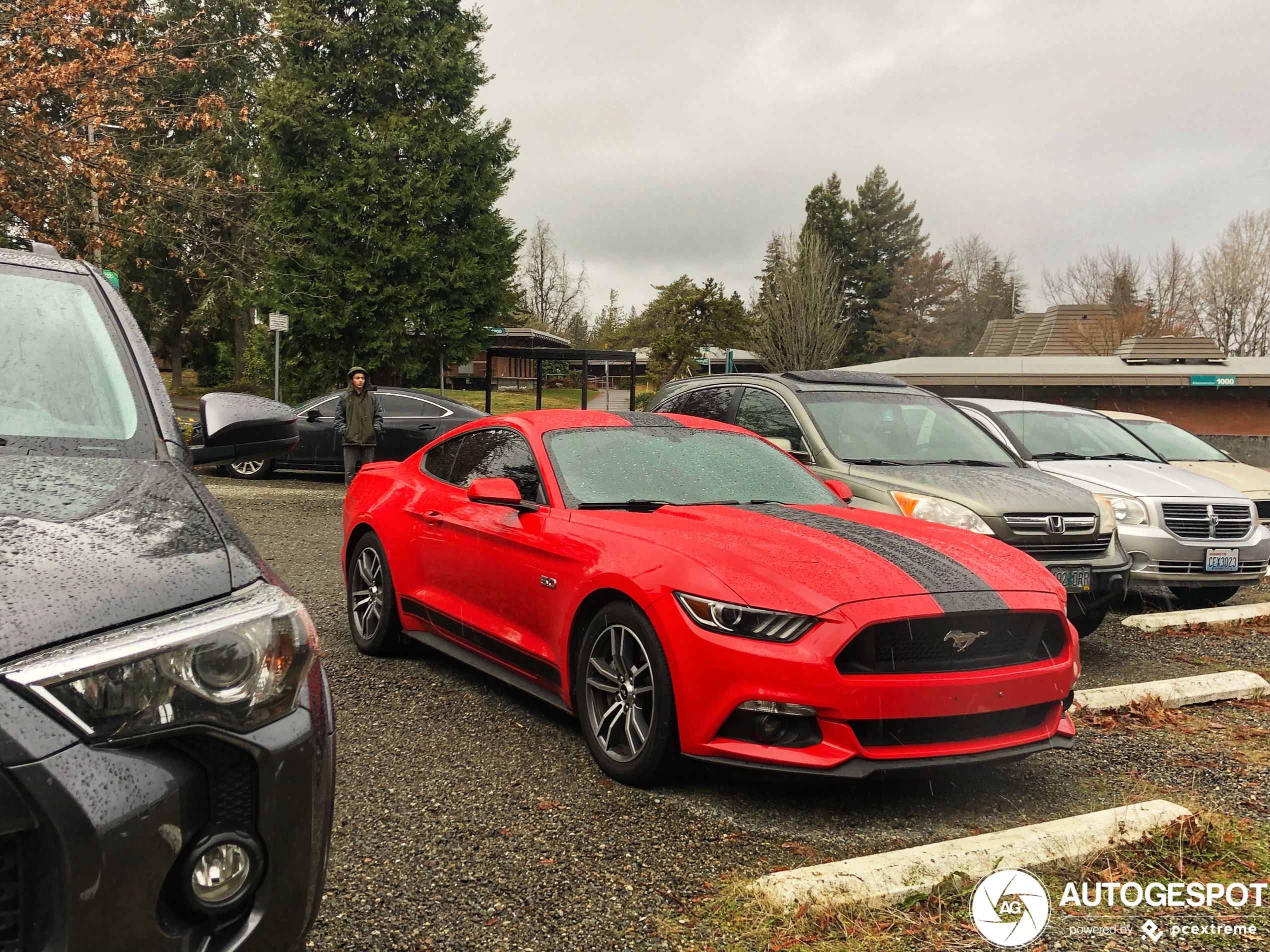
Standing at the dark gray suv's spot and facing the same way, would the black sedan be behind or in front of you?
behind

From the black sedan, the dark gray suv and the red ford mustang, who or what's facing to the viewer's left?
the black sedan

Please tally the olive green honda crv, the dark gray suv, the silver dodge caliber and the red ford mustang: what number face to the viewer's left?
0

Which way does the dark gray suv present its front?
toward the camera

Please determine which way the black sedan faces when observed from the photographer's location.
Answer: facing to the left of the viewer

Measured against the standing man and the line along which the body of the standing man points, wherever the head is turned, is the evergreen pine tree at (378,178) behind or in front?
behind

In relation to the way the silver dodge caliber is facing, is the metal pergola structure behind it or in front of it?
behind

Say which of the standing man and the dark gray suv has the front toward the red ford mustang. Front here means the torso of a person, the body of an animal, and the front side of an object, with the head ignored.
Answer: the standing man

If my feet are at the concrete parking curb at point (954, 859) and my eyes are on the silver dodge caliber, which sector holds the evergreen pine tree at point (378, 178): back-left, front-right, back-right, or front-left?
front-left

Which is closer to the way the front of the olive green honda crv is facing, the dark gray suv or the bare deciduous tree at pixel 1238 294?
the dark gray suv

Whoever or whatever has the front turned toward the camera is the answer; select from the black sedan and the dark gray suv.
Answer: the dark gray suv

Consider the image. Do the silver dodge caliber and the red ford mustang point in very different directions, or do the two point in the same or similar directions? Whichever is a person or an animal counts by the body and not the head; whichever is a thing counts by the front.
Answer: same or similar directions

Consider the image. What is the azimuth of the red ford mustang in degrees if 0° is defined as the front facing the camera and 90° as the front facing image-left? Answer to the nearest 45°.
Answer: approximately 315°

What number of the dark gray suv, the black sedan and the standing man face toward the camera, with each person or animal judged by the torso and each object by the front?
2

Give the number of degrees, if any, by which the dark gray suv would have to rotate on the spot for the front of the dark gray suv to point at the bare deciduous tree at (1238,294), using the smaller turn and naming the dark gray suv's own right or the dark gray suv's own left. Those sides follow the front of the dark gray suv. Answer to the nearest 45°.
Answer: approximately 135° to the dark gray suv's own left
